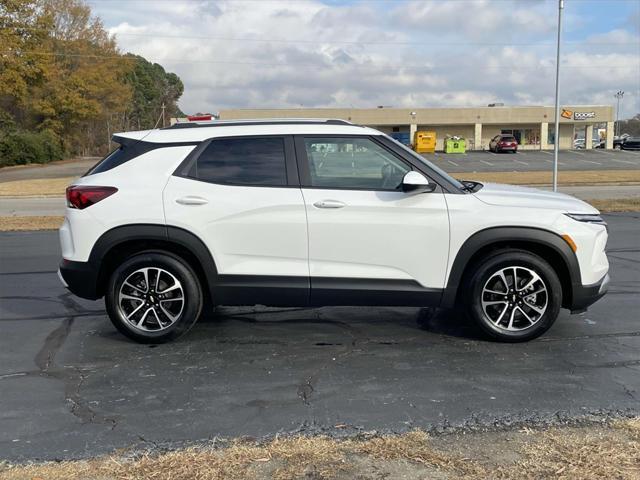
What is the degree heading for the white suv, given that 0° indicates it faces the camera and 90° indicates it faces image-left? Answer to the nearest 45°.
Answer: approximately 270°
